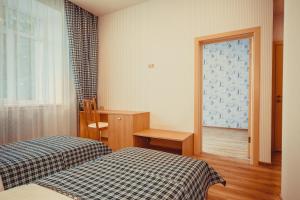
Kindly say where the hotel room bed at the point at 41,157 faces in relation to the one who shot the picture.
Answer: facing away from the viewer and to the right of the viewer

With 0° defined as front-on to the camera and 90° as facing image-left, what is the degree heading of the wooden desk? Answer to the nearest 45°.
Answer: approximately 45°

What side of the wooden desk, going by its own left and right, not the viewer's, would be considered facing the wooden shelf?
left

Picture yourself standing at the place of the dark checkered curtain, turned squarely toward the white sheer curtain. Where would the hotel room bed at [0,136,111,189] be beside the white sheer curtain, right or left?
left

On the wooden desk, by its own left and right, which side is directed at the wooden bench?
left

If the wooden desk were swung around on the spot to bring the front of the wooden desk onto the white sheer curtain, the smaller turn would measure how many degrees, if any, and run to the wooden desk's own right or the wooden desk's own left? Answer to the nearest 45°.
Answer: approximately 45° to the wooden desk's own right

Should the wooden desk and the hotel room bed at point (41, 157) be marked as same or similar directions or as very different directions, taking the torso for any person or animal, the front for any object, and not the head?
very different directions
